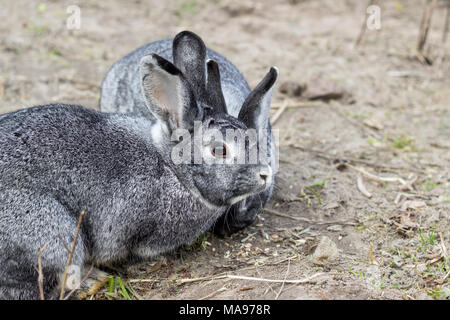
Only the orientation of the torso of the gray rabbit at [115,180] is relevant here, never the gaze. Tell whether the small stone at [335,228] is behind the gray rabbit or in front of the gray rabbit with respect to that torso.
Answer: in front

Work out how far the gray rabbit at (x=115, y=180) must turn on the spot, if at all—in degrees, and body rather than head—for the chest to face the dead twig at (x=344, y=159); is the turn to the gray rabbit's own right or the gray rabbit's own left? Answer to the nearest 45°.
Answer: approximately 45° to the gray rabbit's own left

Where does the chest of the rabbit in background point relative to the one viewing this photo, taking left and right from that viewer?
facing the viewer and to the right of the viewer

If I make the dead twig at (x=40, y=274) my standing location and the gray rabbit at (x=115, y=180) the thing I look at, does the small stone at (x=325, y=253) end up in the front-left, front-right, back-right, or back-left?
front-right

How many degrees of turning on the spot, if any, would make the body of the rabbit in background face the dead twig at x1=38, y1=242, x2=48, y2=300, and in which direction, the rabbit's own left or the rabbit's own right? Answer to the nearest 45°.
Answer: approximately 90° to the rabbit's own right

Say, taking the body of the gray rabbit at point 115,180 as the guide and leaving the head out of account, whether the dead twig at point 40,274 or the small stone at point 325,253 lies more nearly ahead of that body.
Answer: the small stone

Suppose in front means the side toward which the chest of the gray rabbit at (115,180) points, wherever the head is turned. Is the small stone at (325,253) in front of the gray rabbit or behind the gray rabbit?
in front

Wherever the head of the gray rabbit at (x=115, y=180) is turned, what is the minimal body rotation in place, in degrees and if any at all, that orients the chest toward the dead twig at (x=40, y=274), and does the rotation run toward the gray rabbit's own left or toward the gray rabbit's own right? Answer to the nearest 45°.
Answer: approximately 135° to the gray rabbit's own right

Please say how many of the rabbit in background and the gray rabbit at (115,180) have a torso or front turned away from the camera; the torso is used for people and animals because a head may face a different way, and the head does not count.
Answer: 0

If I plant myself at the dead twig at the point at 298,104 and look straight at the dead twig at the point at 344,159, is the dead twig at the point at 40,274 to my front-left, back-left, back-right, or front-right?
front-right

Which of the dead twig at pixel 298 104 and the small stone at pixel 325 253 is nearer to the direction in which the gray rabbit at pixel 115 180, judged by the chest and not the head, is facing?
the small stone

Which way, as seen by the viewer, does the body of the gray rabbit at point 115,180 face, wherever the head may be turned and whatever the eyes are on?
to the viewer's right
